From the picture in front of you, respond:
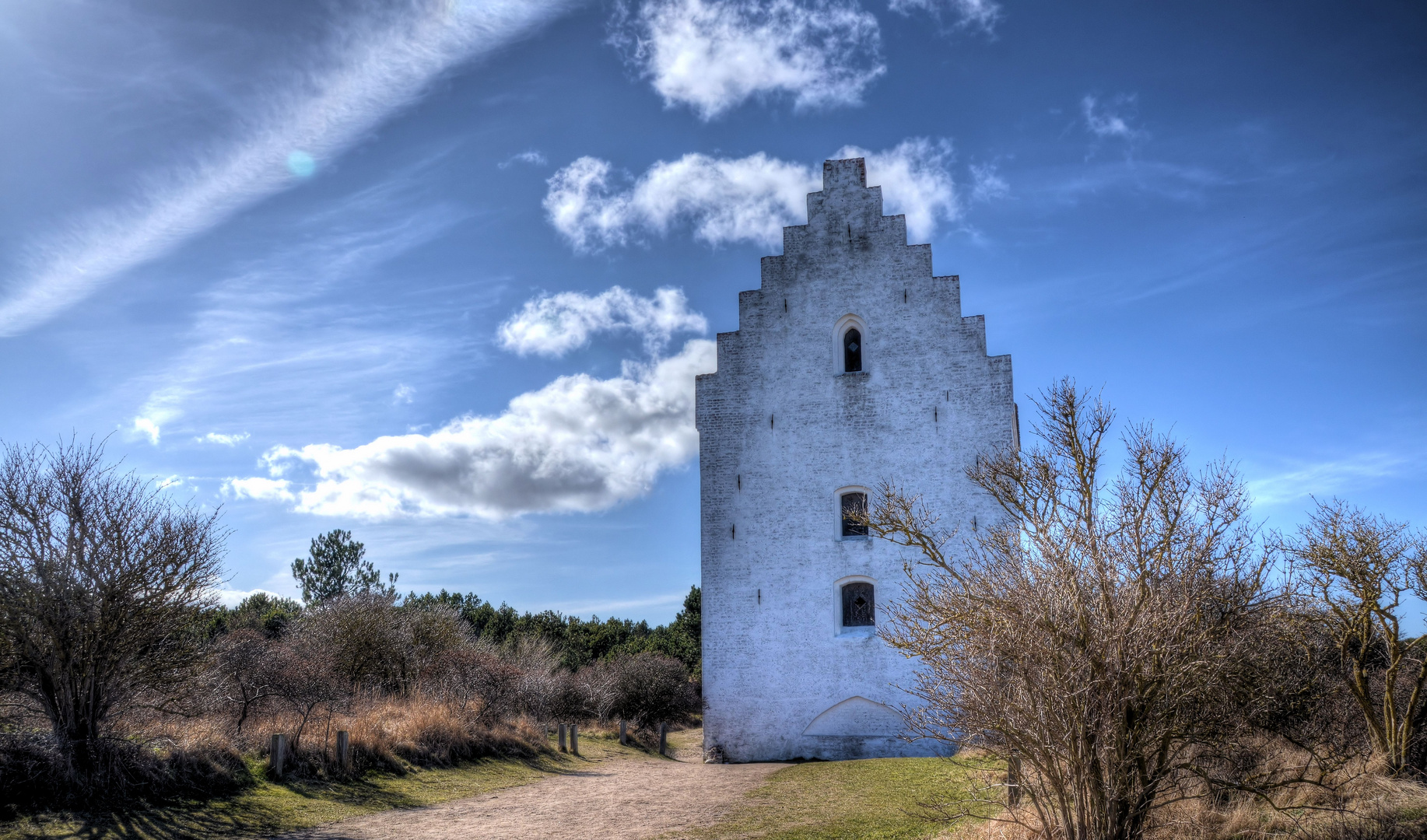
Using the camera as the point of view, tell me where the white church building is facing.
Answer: facing the viewer

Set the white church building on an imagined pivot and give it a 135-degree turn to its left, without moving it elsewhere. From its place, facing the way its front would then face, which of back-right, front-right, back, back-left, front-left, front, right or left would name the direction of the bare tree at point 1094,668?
back-right

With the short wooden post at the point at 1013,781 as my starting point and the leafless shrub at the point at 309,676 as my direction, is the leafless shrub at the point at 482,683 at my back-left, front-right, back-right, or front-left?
front-right

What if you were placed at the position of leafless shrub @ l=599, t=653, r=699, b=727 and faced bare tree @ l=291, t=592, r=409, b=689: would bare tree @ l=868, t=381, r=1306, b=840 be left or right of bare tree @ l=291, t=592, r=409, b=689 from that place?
left

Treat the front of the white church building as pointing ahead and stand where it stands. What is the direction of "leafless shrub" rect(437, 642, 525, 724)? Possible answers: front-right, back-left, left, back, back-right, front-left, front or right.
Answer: right

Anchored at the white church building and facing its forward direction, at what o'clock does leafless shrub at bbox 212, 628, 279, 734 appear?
The leafless shrub is roughly at 2 o'clock from the white church building.

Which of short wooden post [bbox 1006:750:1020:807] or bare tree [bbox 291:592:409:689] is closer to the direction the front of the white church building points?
the short wooden post

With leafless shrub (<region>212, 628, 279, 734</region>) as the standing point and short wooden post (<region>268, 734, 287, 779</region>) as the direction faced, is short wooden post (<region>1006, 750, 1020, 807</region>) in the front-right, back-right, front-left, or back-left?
front-left

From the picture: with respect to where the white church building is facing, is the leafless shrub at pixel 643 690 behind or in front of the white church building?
behind

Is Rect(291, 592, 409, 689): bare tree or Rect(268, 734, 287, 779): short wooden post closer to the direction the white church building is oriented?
the short wooden post

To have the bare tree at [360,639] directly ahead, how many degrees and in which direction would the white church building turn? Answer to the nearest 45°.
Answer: approximately 90° to its right

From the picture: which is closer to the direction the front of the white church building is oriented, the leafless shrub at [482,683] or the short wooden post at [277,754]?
the short wooden post

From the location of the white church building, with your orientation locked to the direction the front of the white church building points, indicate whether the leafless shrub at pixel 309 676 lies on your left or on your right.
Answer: on your right

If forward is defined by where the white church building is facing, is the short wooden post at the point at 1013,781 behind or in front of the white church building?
in front
